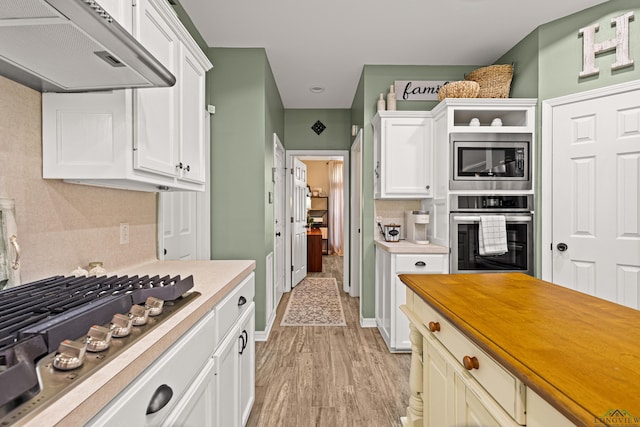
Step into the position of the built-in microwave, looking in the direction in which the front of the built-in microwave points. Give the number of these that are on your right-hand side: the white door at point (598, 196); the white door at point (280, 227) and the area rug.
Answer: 2

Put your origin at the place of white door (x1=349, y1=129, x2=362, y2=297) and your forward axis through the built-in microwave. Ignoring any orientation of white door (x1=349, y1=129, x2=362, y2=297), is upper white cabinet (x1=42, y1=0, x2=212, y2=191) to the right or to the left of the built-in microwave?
right

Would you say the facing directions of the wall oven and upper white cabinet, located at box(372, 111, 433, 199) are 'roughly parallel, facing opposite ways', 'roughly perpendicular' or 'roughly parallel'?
roughly parallel

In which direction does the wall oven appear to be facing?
toward the camera

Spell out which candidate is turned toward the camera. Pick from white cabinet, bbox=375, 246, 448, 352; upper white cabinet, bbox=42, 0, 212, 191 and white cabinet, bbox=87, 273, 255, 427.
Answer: white cabinet, bbox=375, 246, 448, 352

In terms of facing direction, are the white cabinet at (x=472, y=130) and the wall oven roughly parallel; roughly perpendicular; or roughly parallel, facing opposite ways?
roughly parallel

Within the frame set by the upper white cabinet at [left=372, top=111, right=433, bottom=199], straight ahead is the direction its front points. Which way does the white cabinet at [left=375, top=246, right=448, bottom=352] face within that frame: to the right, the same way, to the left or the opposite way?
the same way

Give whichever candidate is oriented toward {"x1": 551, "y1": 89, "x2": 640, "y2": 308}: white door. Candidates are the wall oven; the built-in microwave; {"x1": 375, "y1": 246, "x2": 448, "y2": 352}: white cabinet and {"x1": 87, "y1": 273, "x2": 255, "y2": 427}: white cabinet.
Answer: {"x1": 87, "y1": 273, "x2": 255, "y2": 427}: white cabinet

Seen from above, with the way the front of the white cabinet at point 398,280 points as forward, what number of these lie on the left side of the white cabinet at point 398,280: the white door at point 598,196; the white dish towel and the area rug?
2

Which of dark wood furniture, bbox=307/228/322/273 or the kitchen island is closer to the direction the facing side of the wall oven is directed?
the kitchen island

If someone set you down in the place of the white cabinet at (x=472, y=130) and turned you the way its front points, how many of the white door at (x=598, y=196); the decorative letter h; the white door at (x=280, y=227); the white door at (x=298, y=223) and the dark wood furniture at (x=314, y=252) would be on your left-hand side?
2

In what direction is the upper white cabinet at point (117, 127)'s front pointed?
to the viewer's right

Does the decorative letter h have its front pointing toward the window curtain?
no

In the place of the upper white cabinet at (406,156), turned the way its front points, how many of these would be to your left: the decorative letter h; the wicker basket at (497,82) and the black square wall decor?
2

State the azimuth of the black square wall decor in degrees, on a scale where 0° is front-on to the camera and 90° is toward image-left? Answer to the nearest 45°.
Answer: approximately 0°

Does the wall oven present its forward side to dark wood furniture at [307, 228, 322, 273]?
no

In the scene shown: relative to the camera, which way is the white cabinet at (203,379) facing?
to the viewer's right

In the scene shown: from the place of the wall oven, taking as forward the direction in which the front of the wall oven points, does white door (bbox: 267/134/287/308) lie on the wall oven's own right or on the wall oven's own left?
on the wall oven's own right

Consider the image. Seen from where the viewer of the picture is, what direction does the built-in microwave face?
facing the viewer

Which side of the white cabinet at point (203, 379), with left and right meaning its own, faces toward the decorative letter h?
front
